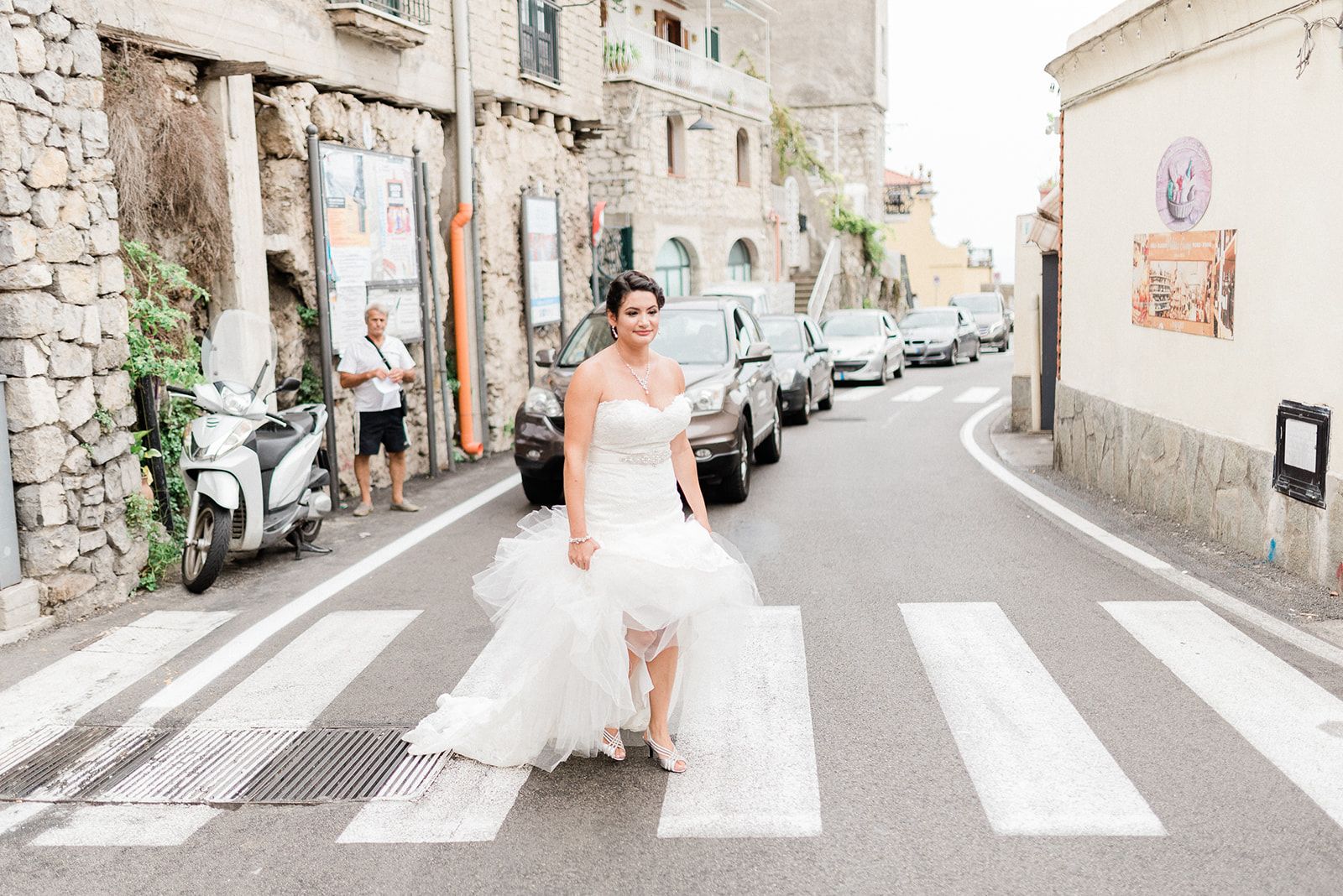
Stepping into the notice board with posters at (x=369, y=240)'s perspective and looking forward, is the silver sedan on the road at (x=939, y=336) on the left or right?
on its left

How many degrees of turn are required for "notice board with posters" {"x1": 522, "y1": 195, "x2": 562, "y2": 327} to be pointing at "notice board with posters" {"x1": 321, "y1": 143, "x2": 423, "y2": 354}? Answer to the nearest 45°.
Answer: approximately 45° to its right

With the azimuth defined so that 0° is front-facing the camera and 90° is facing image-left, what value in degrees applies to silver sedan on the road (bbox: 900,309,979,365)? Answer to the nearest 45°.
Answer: approximately 45°

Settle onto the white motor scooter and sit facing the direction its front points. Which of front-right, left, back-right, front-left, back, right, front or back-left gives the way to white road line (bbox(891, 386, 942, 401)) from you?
back

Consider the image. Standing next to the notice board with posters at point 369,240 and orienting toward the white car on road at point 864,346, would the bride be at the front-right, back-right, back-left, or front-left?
back-right

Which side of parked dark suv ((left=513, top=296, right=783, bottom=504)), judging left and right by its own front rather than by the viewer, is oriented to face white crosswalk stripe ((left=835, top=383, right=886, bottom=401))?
back

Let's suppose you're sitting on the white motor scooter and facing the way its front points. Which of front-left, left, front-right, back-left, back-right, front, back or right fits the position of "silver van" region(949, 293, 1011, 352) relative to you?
back

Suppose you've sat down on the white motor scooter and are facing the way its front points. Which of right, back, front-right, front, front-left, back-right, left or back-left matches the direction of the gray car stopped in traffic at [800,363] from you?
back

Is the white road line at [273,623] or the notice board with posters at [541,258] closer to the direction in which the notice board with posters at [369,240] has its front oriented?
the white road line

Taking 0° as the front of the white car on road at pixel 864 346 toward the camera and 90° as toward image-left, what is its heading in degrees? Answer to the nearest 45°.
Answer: approximately 45°

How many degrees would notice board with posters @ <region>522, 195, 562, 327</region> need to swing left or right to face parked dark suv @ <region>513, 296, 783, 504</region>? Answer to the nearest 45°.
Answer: approximately 45° to its right
